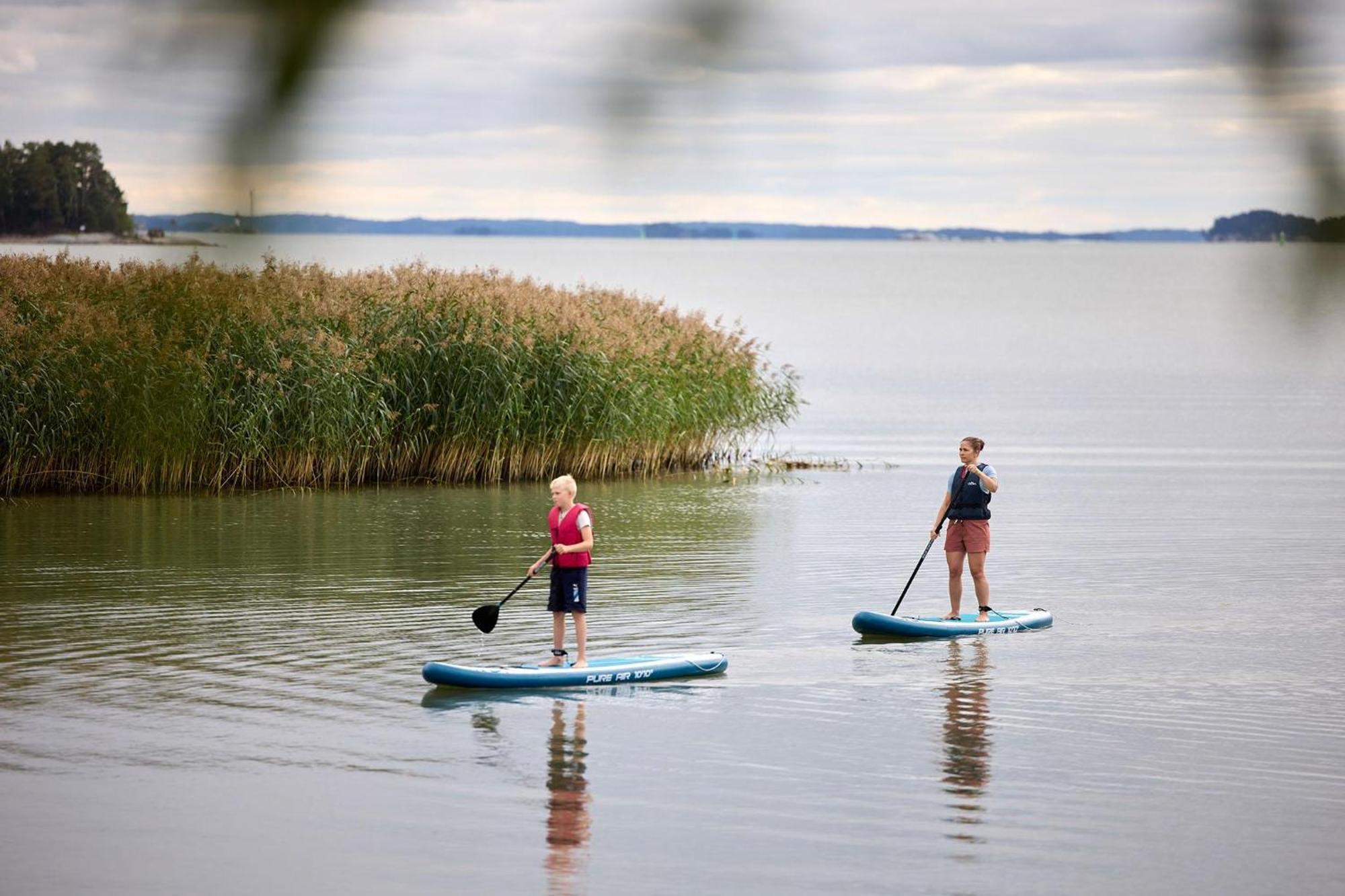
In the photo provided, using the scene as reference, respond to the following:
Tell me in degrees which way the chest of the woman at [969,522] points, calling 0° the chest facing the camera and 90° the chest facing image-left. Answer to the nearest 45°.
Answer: approximately 45°

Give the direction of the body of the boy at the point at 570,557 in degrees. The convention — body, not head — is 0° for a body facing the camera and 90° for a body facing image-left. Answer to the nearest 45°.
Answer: approximately 45°

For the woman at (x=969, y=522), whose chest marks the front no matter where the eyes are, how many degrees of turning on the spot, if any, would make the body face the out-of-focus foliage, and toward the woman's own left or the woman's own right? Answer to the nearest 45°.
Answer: approximately 45° to the woman's own left

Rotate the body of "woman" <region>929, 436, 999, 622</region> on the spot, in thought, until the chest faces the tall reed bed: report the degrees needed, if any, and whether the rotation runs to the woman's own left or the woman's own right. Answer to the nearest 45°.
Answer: approximately 90° to the woman's own right

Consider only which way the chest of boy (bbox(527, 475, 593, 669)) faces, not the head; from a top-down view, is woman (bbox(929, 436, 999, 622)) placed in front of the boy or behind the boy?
behind

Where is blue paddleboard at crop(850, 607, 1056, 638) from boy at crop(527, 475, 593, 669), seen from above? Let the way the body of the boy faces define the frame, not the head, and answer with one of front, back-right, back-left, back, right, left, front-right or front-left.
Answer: back
